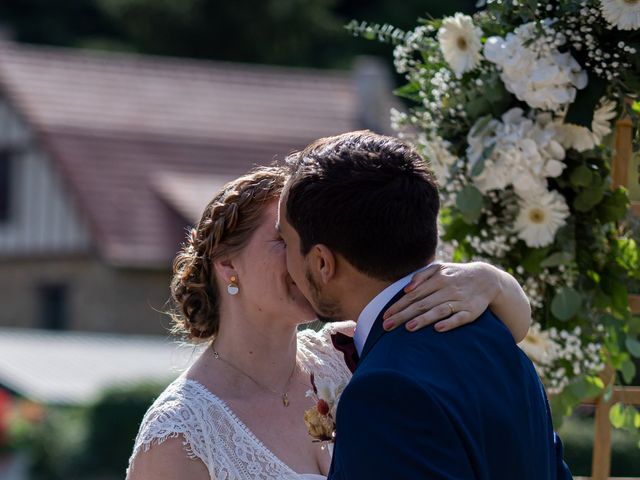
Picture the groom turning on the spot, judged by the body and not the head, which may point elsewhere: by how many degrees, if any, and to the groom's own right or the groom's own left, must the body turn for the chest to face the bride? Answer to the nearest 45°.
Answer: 0° — they already face them

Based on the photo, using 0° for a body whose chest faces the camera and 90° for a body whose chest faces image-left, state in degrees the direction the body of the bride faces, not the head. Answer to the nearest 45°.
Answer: approximately 315°

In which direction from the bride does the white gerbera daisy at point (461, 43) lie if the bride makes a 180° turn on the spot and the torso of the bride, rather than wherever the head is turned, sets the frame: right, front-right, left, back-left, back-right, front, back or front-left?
right

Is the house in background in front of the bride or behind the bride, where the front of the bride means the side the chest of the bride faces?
behind

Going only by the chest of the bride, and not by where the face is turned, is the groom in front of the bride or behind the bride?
in front

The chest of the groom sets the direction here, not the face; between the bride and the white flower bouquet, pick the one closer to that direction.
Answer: the bride

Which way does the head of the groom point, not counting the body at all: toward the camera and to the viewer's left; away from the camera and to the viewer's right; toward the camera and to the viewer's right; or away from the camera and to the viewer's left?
away from the camera and to the viewer's left

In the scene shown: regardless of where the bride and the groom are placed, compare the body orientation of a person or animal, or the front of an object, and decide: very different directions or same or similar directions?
very different directions

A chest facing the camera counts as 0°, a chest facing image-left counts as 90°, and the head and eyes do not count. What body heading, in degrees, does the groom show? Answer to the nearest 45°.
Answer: approximately 135°

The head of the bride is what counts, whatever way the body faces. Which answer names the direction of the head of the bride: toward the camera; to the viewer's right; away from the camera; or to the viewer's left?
to the viewer's right

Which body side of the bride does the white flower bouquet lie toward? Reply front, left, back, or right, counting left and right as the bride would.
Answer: left

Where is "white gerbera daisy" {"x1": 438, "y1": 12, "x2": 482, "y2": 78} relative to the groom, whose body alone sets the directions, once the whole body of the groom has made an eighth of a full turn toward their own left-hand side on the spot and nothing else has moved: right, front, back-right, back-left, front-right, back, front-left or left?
right

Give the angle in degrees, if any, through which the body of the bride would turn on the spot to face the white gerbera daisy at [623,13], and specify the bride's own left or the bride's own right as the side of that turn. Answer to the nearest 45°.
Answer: approximately 45° to the bride's own left
